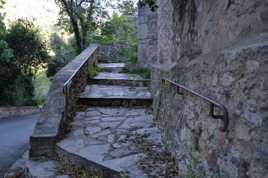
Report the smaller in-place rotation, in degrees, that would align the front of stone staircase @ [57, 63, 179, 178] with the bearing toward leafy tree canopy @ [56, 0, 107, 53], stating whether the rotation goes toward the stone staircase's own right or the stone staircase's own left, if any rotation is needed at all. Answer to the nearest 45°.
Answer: approximately 180°

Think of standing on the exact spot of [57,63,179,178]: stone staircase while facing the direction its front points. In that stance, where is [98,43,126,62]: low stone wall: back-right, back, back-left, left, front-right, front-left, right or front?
back

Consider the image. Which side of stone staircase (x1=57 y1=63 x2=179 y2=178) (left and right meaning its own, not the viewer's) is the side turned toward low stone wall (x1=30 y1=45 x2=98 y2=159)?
right

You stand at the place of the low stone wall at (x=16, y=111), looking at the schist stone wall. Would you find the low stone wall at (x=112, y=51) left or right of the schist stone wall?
left

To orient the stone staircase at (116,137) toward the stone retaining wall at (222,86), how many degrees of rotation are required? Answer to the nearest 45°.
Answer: approximately 45° to its left

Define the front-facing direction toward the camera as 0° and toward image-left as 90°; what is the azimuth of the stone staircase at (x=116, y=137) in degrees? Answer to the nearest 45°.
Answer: approximately 0°

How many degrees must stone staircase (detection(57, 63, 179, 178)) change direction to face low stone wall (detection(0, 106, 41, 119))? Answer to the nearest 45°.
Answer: approximately 135° to its right

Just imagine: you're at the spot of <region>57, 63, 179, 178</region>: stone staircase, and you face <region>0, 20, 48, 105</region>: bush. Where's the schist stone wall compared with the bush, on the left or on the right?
right
